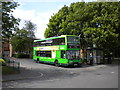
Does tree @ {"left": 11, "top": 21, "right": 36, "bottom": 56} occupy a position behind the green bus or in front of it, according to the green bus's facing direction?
behind

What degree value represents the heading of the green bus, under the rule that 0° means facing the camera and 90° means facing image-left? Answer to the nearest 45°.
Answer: approximately 315°

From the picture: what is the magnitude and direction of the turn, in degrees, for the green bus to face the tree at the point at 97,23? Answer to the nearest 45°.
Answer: approximately 90° to its left

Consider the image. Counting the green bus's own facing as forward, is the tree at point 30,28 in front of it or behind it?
behind
